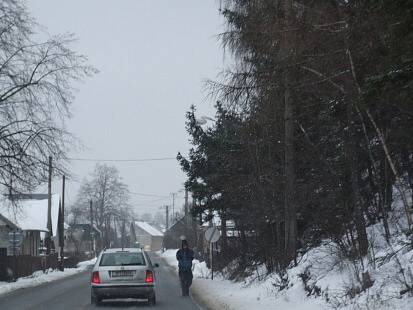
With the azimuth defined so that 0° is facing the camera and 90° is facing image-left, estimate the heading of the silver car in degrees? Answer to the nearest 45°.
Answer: approximately 180°

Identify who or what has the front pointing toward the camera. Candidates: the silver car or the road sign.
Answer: the road sign

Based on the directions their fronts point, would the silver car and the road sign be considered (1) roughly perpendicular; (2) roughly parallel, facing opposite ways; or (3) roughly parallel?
roughly parallel, facing opposite ways

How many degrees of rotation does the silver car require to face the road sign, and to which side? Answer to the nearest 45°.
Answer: approximately 45° to its right

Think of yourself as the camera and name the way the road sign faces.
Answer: facing the viewer

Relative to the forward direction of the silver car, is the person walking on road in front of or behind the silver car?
in front

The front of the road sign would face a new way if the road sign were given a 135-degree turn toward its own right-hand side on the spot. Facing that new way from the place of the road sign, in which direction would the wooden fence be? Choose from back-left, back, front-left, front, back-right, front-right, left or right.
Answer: front
